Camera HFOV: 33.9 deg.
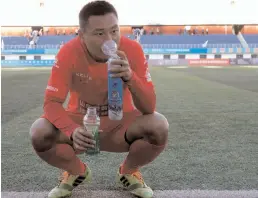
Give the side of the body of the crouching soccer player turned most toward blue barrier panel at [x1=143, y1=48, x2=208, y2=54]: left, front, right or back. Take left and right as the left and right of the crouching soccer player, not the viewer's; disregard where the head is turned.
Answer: back

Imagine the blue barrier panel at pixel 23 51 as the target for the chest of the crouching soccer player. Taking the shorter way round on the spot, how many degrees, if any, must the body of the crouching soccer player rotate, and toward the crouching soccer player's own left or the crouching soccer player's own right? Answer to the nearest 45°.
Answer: approximately 180°

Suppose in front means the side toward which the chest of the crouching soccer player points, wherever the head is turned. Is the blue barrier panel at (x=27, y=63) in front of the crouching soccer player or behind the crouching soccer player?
behind

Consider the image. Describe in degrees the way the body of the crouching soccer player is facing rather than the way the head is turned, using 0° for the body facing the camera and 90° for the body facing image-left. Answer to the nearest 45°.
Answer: approximately 0°
